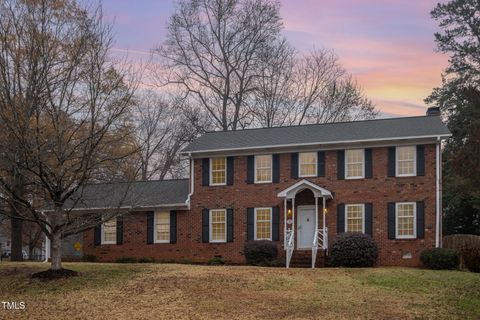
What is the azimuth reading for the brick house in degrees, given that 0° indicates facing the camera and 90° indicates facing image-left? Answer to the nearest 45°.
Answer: approximately 0°

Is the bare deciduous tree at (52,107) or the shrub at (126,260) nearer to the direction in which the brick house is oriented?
the bare deciduous tree
